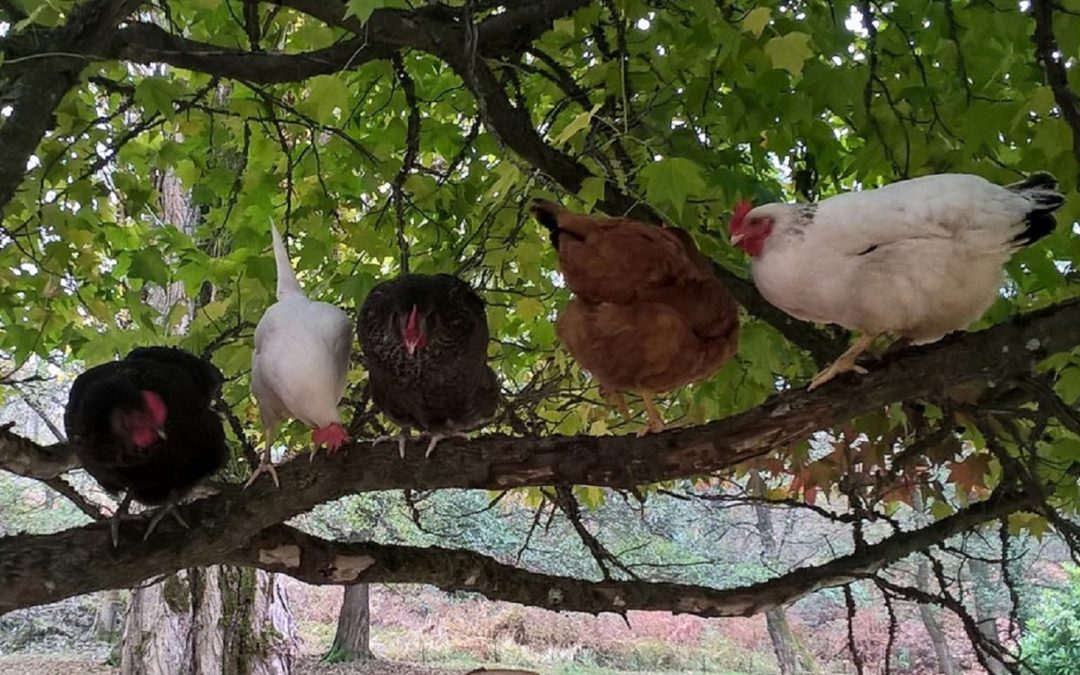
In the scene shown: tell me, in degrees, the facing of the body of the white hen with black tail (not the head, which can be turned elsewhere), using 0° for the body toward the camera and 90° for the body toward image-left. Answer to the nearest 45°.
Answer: approximately 90°

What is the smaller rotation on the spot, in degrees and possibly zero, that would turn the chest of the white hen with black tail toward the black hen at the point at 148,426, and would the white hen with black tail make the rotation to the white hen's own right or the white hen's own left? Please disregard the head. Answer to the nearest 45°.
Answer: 0° — it already faces it

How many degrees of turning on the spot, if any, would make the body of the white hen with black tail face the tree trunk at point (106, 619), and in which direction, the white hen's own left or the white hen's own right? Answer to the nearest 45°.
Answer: approximately 45° to the white hen's own right

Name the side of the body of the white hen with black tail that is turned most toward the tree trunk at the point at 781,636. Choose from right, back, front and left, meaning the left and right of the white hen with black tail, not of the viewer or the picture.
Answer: right

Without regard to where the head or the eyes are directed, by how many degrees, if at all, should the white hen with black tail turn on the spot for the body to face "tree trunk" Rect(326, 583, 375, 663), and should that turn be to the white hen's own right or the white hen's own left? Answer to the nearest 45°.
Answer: approximately 45° to the white hen's own right

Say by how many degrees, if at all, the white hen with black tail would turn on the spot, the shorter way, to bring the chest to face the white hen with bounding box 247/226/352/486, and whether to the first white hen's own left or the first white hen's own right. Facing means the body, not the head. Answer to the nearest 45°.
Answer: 0° — it already faces it

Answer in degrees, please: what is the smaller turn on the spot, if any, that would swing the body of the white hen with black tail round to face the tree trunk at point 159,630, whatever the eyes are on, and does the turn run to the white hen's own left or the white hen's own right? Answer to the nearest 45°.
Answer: approximately 45° to the white hen's own right
